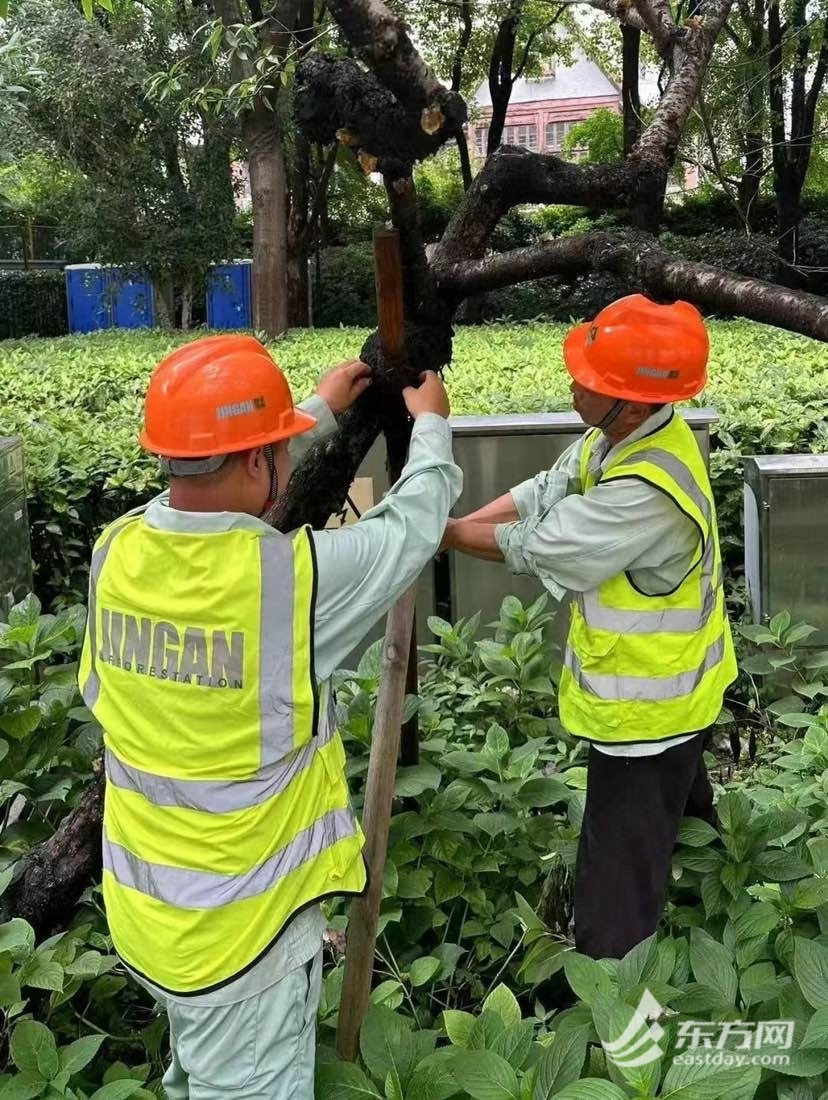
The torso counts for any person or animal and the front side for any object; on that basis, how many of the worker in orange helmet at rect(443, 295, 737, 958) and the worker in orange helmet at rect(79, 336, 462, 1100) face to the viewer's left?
1

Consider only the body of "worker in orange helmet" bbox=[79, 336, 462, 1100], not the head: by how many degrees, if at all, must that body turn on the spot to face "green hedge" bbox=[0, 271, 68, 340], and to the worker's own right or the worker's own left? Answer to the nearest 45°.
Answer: approximately 45° to the worker's own left

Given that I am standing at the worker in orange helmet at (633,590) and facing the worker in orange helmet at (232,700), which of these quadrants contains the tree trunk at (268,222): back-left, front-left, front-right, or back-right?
back-right

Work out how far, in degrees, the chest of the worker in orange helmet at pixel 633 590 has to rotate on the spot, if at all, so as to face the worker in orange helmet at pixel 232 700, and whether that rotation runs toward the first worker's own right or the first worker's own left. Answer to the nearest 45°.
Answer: approximately 45° to the first worker's own left

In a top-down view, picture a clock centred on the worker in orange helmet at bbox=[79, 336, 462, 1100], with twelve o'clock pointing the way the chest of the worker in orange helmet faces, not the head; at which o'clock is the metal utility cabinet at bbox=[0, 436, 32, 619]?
The metal utility cabinet is roughly at 10 o'clock from the worker in orange helmet.

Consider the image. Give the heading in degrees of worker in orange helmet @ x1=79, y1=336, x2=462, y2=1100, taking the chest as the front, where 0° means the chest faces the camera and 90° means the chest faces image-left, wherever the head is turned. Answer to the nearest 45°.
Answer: approximately 225°

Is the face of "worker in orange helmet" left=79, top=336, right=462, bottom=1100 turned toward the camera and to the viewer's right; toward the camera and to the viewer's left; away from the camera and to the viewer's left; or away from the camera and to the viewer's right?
away from the camera and to the viewer's right

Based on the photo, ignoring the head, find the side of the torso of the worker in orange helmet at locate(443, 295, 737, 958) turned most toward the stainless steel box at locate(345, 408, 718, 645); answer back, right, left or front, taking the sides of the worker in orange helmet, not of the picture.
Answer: right

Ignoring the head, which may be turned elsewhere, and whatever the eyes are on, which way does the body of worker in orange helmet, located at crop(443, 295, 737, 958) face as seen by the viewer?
to the viewer's left

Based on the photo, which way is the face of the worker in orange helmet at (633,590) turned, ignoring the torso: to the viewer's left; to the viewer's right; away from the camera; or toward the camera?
to the viewer's left

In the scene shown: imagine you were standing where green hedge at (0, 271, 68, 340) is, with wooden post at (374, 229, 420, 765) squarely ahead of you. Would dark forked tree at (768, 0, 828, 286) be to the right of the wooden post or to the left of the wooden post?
left
